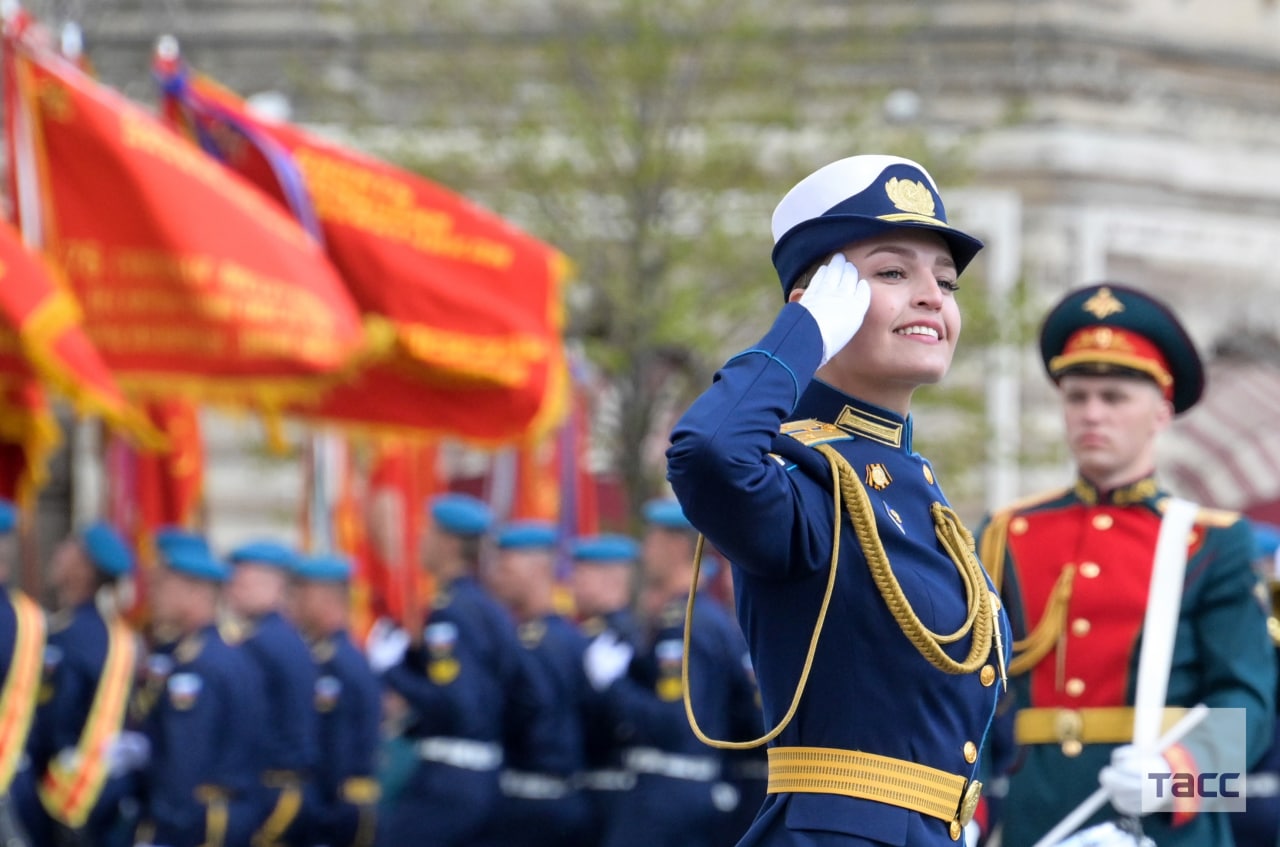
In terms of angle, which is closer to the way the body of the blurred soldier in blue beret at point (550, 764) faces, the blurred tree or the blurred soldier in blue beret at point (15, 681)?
the blurred soldier in blue beret

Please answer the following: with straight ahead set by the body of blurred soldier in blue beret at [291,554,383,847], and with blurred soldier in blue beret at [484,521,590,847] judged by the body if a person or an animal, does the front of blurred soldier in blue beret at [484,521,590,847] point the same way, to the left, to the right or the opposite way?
the same way

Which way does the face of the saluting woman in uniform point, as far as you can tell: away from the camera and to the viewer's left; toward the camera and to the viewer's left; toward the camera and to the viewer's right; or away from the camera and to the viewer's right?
toward the camera and to the viewer's right

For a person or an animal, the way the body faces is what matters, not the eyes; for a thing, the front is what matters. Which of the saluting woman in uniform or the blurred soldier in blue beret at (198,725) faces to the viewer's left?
the blurred soldier in blue beret

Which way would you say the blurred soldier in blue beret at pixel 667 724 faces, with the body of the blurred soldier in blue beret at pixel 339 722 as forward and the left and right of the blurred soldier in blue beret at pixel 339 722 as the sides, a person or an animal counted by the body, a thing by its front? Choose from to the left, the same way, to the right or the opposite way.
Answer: the same way

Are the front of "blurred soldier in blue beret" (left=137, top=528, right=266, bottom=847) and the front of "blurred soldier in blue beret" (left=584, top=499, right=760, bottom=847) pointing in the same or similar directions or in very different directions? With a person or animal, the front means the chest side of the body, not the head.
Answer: same or similar directions

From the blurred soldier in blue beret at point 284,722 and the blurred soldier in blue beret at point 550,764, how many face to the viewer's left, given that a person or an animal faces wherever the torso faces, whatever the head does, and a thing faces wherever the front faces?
2

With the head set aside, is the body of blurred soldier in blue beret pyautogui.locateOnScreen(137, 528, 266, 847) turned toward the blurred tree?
no

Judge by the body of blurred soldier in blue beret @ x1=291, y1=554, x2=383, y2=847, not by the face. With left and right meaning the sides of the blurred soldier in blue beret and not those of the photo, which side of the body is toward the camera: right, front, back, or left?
left

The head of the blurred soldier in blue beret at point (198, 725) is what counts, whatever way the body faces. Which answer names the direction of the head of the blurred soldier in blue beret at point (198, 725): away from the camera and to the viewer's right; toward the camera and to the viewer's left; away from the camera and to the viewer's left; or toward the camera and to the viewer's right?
toward the camera and to the viewer's left

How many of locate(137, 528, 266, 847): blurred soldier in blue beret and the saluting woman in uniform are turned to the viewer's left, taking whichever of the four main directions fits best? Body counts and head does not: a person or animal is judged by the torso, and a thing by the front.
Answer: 1

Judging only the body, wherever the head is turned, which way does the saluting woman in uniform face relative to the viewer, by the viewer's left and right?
facing the viewer and to the right of the viewer

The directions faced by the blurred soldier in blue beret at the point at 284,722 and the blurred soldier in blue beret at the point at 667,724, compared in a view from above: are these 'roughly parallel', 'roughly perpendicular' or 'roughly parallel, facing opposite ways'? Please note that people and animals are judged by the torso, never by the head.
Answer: roughly parallel
